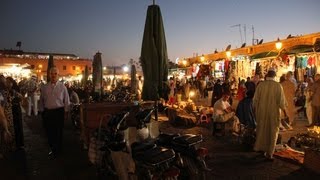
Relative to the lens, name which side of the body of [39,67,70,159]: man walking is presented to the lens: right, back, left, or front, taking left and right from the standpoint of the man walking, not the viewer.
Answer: front

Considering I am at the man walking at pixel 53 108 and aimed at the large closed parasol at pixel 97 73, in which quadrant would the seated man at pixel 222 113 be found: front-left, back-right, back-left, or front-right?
front-right

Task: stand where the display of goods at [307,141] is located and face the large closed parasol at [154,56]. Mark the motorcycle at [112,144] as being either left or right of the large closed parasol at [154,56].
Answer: left

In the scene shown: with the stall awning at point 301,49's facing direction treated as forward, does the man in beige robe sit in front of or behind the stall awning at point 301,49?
in front

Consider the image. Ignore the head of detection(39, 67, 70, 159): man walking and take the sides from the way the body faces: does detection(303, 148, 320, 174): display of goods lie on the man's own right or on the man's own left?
on the man's own left

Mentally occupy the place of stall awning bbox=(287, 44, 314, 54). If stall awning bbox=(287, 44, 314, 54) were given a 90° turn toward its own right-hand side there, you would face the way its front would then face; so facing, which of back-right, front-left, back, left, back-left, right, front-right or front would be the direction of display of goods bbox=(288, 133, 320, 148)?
back-left

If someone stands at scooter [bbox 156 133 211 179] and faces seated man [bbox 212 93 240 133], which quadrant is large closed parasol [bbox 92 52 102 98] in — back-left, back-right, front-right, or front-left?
front-left

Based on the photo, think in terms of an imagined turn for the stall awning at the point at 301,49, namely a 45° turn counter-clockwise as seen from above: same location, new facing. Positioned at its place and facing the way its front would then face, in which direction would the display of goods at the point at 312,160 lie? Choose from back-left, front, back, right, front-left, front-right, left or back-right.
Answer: front

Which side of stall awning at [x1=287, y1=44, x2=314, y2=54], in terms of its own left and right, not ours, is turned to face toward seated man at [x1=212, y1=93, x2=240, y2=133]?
front

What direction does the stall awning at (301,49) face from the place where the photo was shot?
facing the viewer and to the left of the viewer

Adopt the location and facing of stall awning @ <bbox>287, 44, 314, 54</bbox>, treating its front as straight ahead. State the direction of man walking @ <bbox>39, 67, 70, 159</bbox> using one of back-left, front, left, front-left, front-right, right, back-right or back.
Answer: front
